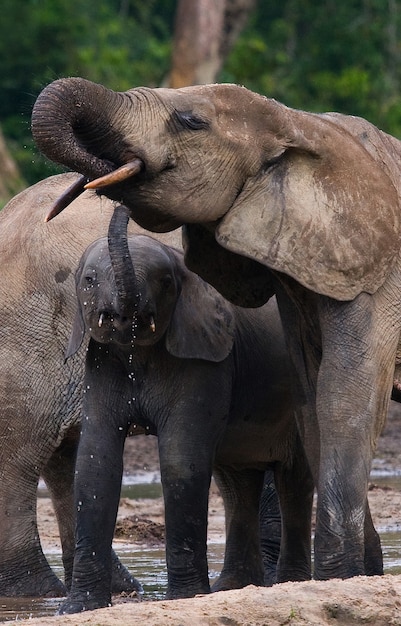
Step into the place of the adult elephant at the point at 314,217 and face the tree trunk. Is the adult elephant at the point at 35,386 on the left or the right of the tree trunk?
left

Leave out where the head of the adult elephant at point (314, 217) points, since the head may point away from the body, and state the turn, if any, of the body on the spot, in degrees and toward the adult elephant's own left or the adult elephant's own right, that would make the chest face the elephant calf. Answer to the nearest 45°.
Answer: approximately 45° to the adult elephant's own right

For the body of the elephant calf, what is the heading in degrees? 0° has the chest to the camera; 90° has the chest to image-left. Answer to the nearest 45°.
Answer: approximately 45°

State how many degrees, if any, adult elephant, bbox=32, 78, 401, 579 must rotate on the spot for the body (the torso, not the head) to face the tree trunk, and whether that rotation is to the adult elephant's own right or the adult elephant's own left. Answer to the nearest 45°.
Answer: approximately 90° to the adult elephant's own right

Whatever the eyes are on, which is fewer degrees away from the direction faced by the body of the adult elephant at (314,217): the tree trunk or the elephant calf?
the elephant calf

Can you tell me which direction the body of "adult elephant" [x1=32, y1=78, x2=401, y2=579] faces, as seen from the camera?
to the viewer's left

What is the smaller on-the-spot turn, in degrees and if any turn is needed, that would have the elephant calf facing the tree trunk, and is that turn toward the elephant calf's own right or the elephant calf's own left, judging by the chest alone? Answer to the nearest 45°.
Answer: approximately 135° to the elephant calf's own right
